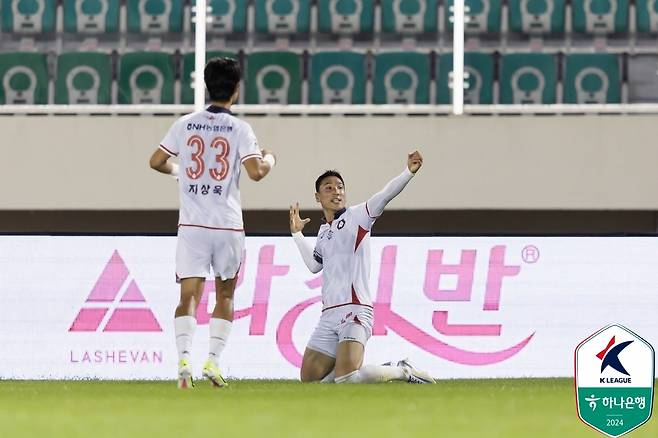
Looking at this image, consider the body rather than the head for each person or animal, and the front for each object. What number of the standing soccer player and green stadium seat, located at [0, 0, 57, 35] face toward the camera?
1

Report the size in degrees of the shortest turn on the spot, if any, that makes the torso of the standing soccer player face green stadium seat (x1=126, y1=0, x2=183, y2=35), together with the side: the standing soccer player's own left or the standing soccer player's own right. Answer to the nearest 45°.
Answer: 0° — they already face it

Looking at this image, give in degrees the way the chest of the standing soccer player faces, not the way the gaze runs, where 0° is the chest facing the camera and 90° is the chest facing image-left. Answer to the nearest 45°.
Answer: approximately 180°

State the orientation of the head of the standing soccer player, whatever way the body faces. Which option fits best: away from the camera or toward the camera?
away from the camera

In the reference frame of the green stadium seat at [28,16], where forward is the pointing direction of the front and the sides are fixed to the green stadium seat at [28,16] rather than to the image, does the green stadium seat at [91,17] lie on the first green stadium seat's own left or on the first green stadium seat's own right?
on the first green stadium seat's own left

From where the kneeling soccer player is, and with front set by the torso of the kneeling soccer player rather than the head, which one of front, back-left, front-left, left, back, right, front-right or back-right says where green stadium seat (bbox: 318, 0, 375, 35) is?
back-right

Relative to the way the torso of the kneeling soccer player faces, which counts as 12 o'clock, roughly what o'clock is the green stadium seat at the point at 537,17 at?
The green stadium seat is roughly at 5 o'clock from the kneeling soccer player.

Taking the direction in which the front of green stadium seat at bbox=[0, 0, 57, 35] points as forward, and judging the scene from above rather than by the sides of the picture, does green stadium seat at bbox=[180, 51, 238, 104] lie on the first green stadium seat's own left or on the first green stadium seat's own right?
on the first green stadium seat's own left

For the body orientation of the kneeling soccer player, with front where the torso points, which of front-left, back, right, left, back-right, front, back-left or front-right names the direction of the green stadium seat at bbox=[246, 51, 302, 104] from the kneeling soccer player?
back-right

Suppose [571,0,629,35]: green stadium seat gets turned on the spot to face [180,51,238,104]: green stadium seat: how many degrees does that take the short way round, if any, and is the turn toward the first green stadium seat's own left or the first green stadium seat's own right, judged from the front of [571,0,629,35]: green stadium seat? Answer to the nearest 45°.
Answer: approximately 45° to the first green stadium seat's own right
